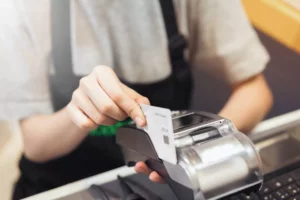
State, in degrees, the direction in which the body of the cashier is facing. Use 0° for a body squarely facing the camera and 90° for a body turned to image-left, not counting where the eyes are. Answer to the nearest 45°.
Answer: approximately 0°
